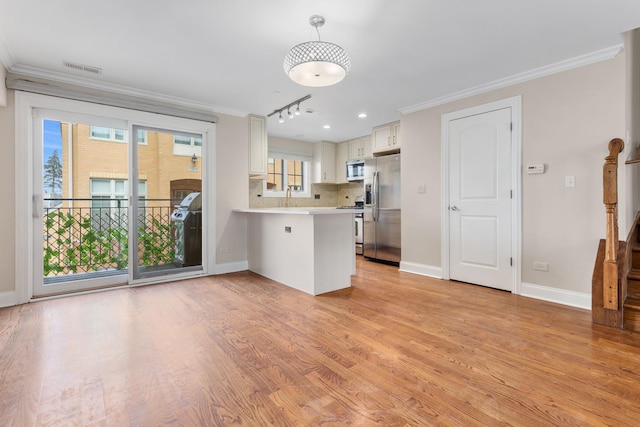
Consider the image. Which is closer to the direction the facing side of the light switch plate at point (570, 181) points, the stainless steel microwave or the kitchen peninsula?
the kitchen peninsula

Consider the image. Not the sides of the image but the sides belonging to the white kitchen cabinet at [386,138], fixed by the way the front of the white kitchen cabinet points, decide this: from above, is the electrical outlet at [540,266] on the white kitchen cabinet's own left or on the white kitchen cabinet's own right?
on the white kitchen cabinet's own left

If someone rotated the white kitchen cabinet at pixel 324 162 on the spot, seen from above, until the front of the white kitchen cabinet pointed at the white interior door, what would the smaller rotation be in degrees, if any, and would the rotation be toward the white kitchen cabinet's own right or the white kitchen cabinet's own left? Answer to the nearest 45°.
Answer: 0° — it already faces it

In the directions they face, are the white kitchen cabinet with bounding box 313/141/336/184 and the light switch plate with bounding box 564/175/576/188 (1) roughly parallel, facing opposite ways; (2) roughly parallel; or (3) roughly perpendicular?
roughly perpendicular

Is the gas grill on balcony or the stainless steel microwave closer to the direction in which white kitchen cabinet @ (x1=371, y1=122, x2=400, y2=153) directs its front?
the gas grill on balcony

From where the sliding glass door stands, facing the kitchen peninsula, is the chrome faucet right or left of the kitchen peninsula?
left

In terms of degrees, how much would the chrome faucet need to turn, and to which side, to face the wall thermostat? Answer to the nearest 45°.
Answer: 0° — it already faces it

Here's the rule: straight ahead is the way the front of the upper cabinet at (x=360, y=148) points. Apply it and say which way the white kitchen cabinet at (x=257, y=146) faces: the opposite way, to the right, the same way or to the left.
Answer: to the left

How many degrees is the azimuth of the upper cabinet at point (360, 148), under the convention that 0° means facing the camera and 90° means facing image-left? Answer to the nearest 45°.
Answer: approximately 45°

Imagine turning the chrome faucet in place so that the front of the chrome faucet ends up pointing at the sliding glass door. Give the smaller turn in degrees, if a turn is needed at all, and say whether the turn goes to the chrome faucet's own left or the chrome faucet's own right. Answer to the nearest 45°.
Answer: approximately 90° to the chrome faucet's own right

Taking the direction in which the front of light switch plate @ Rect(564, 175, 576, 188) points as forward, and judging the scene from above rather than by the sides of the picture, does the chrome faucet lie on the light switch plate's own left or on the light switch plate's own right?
on the light switch plate's own right
